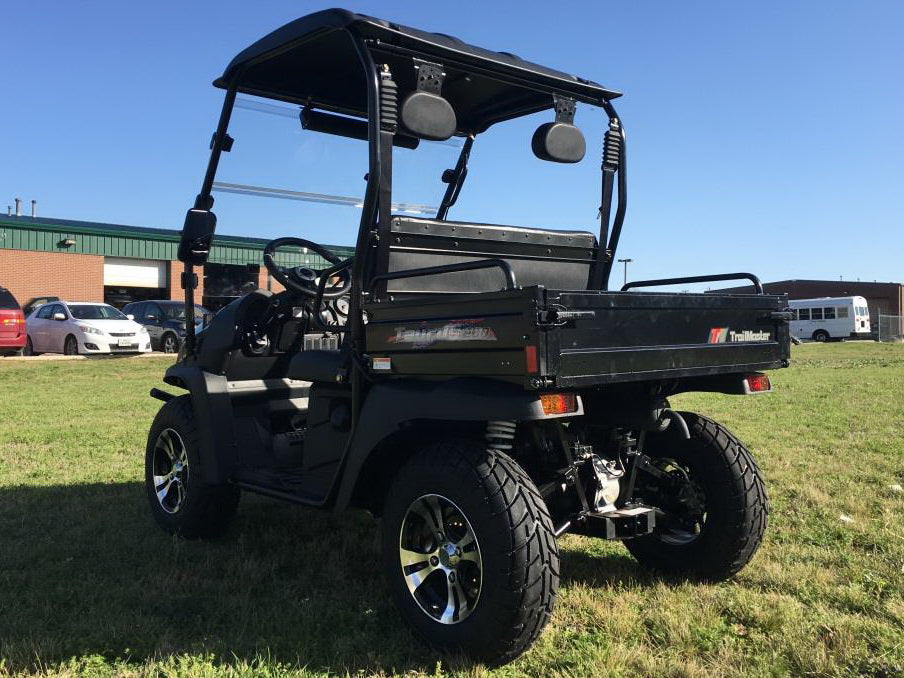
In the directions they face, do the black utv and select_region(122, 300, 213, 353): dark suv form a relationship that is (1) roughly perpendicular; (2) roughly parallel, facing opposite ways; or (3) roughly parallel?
roughly parallel, facing opposite ways

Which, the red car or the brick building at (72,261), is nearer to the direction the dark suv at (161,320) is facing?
the red car

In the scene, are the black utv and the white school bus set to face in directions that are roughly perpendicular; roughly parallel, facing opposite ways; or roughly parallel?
roughly parallel

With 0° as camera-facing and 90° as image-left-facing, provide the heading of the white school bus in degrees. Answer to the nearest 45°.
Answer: approximately 135°

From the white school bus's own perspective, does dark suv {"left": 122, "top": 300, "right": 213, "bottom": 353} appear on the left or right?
on its left

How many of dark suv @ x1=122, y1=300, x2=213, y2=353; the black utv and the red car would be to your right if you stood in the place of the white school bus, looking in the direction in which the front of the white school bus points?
0

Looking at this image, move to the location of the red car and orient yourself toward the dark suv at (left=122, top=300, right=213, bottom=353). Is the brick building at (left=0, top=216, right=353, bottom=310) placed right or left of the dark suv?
left

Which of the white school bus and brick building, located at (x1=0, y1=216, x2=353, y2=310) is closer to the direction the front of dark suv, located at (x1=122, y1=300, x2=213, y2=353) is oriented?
the white school bus

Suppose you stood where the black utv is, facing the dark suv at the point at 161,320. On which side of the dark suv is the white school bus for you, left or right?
right

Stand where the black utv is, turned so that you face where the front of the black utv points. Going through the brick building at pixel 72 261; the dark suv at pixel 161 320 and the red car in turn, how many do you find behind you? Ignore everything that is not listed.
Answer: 0

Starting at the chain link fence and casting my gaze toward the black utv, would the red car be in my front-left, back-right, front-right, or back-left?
front-right

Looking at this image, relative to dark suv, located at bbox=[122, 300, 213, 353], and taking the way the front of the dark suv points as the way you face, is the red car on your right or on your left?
on your right

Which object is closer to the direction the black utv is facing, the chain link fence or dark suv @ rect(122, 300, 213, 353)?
the dark suv

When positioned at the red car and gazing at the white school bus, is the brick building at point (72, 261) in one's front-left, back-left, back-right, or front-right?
front-left

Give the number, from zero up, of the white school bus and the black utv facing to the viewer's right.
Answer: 0

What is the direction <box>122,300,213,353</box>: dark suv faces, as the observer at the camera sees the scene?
facing the viewer and to the right of the viewer

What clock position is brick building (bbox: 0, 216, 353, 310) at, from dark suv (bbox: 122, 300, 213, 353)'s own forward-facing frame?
The brick building is roughly at 7 o'clock from the dark suv.
